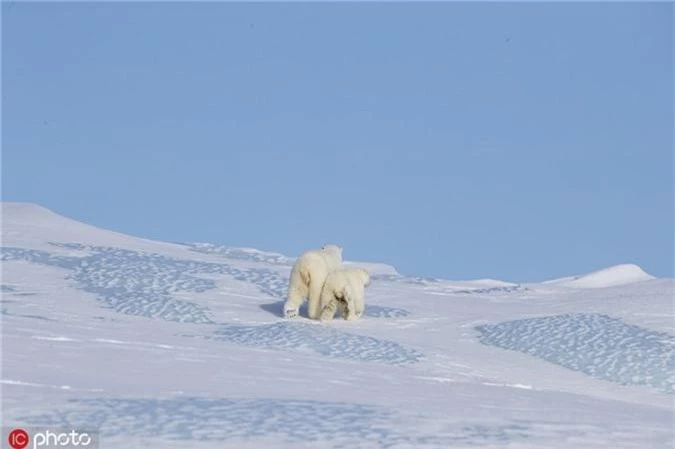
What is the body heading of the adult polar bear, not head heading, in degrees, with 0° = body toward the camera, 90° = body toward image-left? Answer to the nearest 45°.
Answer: approximately 225°

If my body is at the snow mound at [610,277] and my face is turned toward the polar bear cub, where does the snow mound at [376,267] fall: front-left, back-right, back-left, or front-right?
front-right

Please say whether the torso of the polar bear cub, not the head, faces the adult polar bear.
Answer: no

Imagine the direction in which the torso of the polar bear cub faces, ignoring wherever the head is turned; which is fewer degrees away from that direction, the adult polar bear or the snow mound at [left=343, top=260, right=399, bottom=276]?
the snow mound

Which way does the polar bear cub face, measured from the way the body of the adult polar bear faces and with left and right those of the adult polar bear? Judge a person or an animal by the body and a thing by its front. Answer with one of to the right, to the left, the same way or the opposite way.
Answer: the same way

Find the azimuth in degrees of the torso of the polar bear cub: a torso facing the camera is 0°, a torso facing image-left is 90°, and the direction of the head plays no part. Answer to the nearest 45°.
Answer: approximately 225°

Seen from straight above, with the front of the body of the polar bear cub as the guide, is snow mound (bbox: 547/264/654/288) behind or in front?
in front

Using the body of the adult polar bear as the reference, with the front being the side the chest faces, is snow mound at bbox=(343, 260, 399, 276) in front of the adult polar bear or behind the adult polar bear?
in front

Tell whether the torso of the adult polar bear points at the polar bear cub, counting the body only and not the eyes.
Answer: no

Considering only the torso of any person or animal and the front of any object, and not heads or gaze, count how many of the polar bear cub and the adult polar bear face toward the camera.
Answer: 0
